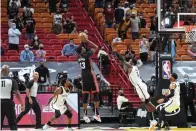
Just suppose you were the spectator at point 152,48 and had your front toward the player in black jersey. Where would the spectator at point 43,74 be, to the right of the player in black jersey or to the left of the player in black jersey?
right

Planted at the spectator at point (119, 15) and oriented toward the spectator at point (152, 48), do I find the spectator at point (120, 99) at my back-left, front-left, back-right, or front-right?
front-right

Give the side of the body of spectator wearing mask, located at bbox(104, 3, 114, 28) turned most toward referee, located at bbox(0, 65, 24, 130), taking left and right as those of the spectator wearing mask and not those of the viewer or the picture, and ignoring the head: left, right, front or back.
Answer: front

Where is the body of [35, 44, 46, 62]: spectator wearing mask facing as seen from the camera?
toward the camera

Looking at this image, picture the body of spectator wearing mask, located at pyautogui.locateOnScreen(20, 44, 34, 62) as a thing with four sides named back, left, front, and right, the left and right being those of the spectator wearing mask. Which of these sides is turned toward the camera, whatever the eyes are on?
front

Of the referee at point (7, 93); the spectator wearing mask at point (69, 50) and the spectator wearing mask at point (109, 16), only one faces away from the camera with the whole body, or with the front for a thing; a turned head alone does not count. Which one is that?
the referee

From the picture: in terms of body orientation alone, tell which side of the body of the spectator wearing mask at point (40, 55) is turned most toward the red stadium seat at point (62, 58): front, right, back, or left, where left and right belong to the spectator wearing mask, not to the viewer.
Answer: left

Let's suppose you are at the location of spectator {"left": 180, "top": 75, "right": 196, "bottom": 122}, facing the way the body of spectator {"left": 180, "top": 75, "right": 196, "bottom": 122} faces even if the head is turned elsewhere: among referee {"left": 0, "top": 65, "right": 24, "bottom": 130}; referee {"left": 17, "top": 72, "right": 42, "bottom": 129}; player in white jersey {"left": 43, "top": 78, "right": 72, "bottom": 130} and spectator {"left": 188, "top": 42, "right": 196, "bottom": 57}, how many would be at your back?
1

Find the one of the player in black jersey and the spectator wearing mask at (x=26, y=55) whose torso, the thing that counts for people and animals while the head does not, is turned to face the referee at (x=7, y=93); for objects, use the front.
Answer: the spectator wearing mask

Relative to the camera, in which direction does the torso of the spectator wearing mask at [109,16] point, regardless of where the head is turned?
toward the camera
